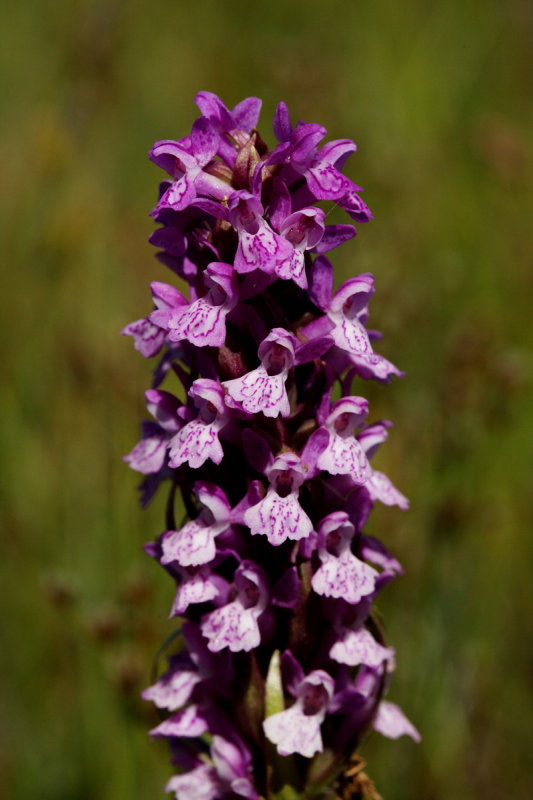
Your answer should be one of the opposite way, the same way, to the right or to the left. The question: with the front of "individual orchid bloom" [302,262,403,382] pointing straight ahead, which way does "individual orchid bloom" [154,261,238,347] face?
to the right

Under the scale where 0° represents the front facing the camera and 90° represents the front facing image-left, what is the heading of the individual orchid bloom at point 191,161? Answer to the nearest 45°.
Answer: approximately 45°

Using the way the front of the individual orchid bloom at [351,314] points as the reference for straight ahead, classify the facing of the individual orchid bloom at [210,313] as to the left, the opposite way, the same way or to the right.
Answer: to the right

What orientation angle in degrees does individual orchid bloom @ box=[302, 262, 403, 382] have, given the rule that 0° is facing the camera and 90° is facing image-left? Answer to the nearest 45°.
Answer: approximately 315°

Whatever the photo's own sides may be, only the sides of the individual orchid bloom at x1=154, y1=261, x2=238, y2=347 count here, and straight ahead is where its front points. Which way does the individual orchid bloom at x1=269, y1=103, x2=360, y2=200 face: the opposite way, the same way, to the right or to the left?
to the left
